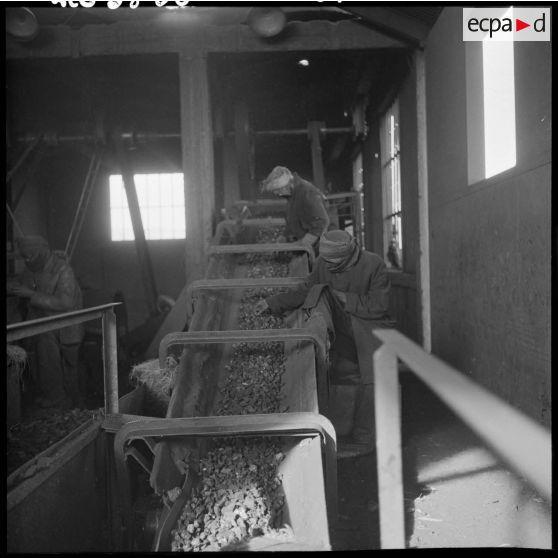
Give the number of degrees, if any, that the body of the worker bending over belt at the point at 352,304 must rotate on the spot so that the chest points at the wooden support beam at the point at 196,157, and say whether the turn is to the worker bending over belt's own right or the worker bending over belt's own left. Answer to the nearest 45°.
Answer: approximately 90° to the worker bending over belt's own right

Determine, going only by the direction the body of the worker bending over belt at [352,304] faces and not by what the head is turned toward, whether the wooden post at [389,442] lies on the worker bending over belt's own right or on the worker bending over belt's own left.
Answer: on the worker bending over belt's own left

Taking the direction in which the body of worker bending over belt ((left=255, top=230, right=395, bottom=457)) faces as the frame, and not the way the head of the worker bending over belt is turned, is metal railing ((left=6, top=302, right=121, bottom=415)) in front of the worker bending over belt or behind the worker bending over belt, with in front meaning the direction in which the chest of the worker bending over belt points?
in front

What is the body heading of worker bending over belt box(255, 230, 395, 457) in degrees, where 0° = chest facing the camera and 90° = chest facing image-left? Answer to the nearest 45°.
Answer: approximately 45°
